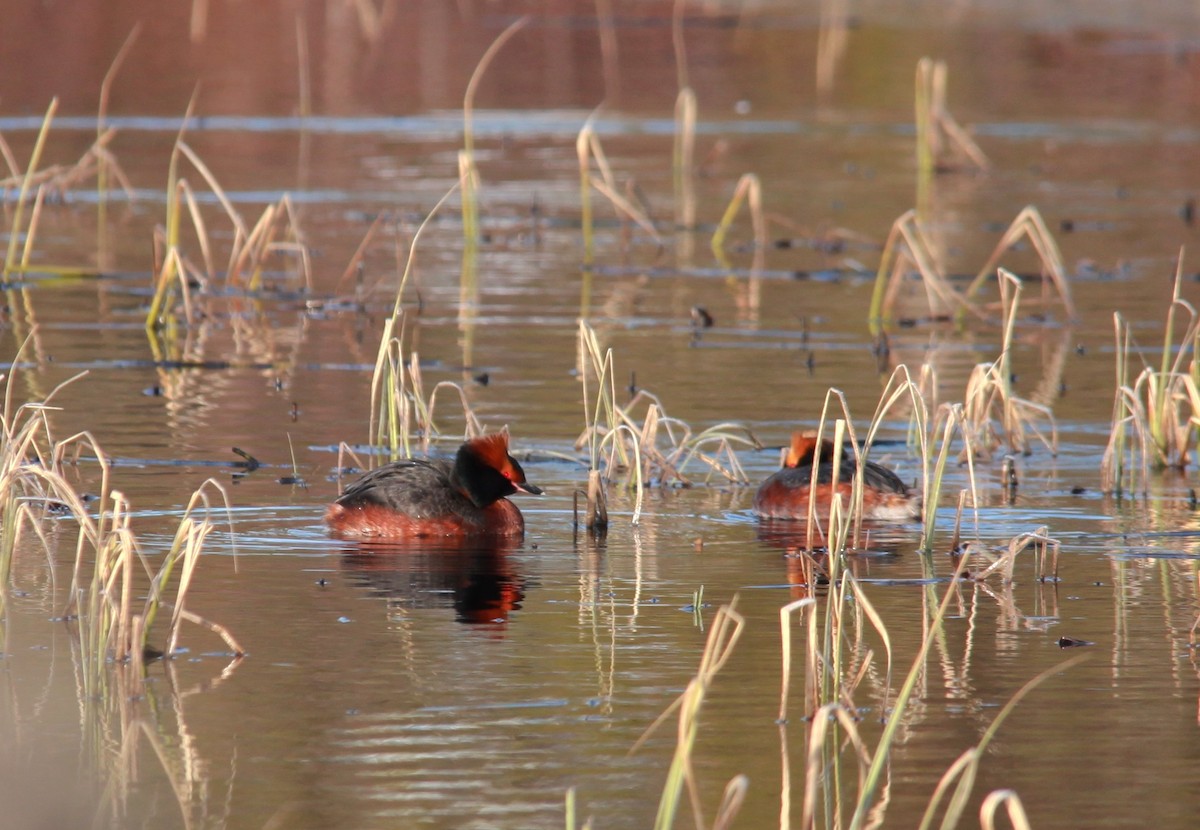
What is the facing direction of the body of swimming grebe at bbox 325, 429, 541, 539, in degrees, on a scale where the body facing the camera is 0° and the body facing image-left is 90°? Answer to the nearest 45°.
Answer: approximately 270°

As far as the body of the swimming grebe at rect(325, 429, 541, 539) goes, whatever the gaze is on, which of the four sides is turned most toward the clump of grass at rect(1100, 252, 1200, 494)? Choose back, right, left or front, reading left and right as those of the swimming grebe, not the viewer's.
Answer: front

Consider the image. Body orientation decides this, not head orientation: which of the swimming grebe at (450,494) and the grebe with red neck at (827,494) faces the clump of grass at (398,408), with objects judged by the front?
the grebe with red neck

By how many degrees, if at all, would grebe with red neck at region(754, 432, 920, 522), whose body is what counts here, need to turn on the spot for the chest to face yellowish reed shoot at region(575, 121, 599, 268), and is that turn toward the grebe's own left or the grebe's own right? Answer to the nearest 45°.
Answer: approximately 90° to the grebe's own right

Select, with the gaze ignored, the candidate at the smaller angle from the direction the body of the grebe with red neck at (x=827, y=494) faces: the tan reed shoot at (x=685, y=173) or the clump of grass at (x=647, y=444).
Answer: the clump of grass

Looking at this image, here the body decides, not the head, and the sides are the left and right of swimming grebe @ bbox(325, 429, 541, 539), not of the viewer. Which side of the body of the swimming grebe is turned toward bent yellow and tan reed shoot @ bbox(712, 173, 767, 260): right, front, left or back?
left

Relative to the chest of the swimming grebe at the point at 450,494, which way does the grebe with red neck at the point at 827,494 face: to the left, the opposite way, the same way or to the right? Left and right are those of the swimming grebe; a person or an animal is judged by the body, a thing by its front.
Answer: the opposite way

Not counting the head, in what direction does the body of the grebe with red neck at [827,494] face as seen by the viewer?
to the viewer's left

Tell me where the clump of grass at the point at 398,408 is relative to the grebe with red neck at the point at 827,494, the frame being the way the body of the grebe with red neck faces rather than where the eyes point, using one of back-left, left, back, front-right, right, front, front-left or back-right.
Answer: front

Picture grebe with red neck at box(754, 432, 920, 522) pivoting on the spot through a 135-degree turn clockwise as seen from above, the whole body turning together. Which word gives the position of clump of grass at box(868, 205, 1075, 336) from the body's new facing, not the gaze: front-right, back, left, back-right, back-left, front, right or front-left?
front-left

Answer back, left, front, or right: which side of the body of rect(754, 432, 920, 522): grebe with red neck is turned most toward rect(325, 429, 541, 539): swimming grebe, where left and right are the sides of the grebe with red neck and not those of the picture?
front

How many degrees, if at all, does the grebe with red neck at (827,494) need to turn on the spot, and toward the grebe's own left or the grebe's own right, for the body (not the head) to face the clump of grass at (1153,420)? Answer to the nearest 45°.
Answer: approximately 135° to the grebe's own right

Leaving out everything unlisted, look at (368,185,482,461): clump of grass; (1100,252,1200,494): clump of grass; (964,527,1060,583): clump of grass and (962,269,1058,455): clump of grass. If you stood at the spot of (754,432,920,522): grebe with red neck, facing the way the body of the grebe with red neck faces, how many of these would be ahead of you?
1
